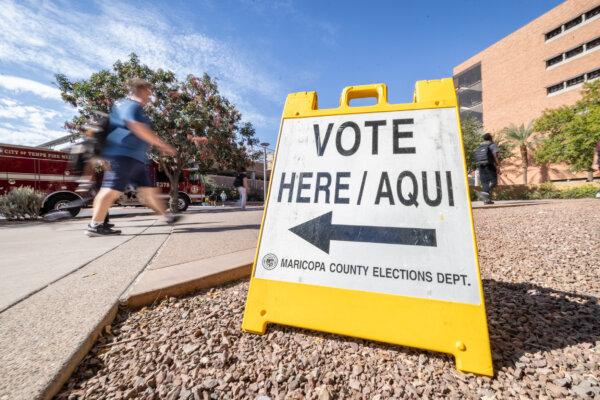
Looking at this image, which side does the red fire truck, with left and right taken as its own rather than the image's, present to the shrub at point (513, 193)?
front

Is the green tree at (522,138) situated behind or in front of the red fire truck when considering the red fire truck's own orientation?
in front

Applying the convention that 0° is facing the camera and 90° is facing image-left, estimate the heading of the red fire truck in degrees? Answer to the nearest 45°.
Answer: approximately 270°

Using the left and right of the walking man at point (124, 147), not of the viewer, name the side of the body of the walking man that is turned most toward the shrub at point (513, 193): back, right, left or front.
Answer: front

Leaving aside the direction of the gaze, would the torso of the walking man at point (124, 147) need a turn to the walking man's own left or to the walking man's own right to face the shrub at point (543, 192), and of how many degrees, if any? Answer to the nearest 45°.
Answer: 0° — they already face it

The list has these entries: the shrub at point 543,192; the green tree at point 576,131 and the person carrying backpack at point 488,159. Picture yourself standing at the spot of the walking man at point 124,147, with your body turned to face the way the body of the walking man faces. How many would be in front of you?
3

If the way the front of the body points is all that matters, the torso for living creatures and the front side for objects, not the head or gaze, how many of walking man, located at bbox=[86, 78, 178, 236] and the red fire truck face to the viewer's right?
2

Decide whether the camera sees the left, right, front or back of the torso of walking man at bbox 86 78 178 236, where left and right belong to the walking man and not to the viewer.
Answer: right
